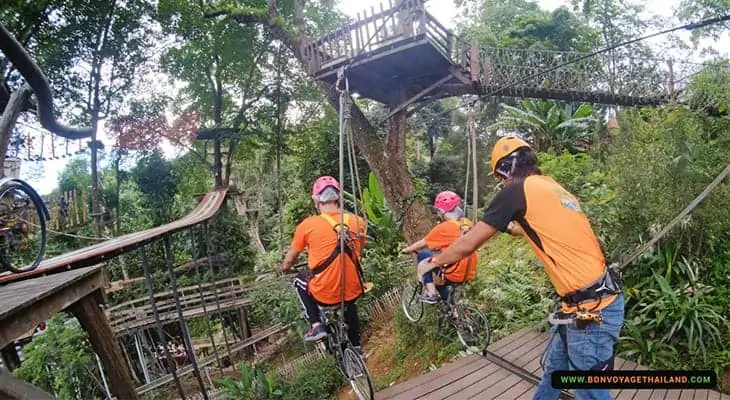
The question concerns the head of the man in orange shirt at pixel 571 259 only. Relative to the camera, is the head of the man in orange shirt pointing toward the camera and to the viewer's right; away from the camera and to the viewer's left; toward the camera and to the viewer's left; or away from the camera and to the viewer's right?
away from the camera and to the viewer's left

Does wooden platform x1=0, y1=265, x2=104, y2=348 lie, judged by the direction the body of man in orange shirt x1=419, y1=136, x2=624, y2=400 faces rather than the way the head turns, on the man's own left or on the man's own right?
on the man's own left

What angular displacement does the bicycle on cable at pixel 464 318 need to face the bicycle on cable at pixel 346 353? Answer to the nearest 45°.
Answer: approximately 90° to its left

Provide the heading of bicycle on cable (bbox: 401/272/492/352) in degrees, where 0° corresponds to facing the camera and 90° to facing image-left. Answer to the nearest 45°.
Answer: approximately 135°

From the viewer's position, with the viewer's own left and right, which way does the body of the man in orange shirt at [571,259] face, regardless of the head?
facing away from the viewer and to the left of the viewer

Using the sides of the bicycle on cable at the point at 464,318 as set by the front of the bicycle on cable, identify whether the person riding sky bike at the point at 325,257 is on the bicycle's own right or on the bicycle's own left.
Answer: on the bicycle's own left

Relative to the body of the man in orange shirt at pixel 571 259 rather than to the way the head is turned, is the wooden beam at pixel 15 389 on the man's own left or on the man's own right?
on the man's own left

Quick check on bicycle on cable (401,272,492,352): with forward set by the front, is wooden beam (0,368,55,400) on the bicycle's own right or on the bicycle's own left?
on the bicycle's own left

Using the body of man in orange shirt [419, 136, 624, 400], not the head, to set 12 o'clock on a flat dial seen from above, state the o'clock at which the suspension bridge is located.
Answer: The suspension bridge is roughly at 1 o'clock from the man in orange shirt.
